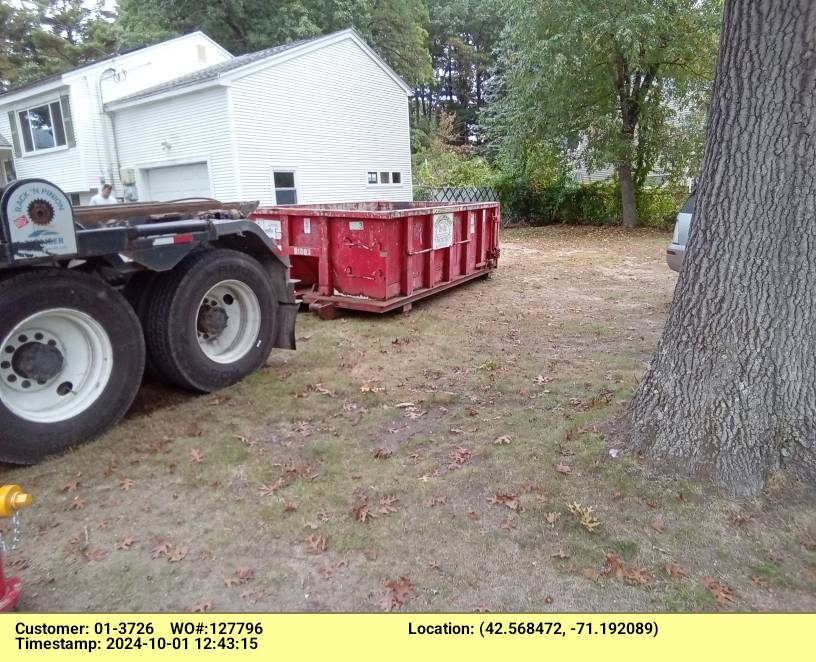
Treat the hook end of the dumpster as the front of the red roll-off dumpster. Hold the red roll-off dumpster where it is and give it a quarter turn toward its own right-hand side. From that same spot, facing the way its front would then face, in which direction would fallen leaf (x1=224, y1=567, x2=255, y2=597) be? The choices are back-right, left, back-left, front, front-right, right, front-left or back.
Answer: back-left

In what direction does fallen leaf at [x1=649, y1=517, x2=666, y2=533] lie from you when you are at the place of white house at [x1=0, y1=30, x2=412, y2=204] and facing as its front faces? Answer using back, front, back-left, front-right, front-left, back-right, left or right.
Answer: front-left

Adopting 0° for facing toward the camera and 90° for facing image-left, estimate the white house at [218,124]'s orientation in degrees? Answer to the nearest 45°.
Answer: approximately 45°

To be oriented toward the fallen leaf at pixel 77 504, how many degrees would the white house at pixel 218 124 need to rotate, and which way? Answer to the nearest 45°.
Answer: approximately 45° to its left

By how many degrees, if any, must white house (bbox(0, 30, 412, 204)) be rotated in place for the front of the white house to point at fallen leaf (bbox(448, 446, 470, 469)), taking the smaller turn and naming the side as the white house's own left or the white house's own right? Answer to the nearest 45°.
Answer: approximately 45° to the white house's own left

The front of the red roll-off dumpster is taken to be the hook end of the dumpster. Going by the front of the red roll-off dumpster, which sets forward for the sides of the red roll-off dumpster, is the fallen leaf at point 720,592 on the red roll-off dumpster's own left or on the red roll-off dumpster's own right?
on the red roll-off dumpster's own left

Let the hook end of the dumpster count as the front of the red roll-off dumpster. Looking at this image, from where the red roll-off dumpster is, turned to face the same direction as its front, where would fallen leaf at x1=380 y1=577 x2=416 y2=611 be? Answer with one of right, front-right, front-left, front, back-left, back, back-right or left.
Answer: front-left

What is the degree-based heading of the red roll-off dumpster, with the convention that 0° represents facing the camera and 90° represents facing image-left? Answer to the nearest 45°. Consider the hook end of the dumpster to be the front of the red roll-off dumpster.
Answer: approximately 45°

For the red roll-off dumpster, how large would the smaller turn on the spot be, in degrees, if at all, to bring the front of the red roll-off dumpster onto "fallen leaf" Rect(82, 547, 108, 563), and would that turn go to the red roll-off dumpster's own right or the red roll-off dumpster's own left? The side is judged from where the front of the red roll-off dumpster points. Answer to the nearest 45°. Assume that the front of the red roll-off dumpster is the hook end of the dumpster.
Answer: approximately 45° to the red roll-off dumpster's own left

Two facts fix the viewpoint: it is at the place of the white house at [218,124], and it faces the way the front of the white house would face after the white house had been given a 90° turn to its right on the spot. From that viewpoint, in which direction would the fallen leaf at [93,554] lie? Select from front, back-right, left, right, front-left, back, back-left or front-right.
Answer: back-left

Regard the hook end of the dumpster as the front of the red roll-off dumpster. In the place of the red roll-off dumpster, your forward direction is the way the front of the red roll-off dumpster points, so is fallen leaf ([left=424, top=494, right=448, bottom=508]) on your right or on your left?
on your left
